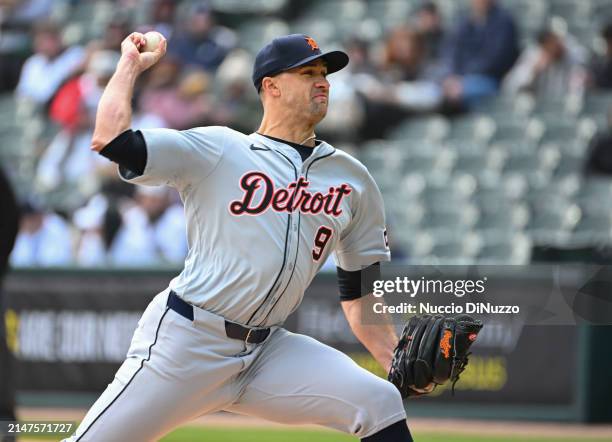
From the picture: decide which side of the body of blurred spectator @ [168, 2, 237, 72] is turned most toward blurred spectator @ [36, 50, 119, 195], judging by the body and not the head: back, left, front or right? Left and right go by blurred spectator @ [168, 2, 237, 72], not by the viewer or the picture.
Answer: right

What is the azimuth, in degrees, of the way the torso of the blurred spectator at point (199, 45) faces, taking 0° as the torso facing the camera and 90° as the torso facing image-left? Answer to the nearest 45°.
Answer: approximately 0°

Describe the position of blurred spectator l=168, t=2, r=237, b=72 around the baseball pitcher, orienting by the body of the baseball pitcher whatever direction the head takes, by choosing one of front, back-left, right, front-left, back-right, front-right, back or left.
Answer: back-left

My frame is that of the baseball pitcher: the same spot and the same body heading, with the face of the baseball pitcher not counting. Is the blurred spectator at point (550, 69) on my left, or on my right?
on my left

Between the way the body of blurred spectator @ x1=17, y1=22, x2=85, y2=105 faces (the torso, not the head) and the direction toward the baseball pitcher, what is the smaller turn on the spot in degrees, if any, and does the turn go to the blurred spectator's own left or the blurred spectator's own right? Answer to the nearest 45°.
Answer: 0° — they already face them
